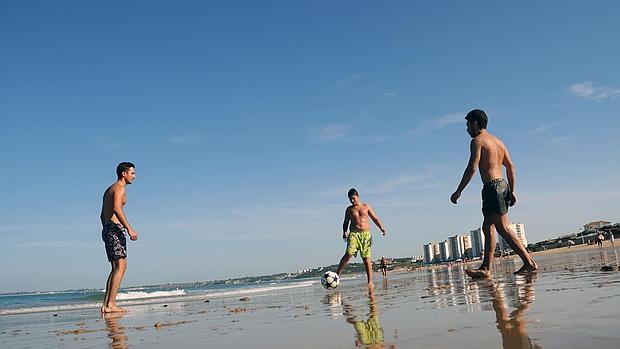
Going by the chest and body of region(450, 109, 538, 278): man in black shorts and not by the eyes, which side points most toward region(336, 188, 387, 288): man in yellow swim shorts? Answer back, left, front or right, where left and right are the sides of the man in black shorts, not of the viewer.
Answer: front

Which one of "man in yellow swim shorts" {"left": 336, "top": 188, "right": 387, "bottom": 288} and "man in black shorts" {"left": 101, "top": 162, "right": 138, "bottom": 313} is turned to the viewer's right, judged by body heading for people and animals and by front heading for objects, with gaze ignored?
the man in black shorts

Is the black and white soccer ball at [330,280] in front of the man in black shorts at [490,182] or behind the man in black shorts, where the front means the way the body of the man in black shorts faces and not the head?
in front

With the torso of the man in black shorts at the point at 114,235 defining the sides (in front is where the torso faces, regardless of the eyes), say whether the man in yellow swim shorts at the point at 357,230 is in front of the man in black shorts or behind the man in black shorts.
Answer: in front

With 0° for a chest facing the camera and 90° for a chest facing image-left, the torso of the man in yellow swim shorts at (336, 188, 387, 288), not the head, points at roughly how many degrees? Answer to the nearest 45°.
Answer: approximately 0°

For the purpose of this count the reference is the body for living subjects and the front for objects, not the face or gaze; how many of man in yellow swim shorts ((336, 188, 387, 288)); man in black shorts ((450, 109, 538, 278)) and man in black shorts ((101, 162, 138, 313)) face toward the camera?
1

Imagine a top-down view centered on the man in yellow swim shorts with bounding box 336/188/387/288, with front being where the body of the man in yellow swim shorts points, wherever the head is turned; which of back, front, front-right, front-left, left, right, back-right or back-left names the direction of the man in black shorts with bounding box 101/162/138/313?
front-right

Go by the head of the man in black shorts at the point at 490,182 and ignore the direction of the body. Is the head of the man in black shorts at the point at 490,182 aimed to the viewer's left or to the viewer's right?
to the viewer's left

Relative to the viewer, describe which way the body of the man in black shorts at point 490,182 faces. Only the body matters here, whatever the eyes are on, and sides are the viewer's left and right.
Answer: facing away from the viewer and to the left of the viewer

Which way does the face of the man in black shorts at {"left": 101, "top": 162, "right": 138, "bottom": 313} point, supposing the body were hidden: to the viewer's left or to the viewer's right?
to the viewer's right

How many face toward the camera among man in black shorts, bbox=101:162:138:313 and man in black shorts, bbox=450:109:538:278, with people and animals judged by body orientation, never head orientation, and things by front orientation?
0

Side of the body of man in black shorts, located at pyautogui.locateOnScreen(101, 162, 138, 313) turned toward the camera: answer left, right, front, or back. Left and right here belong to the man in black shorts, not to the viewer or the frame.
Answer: right
